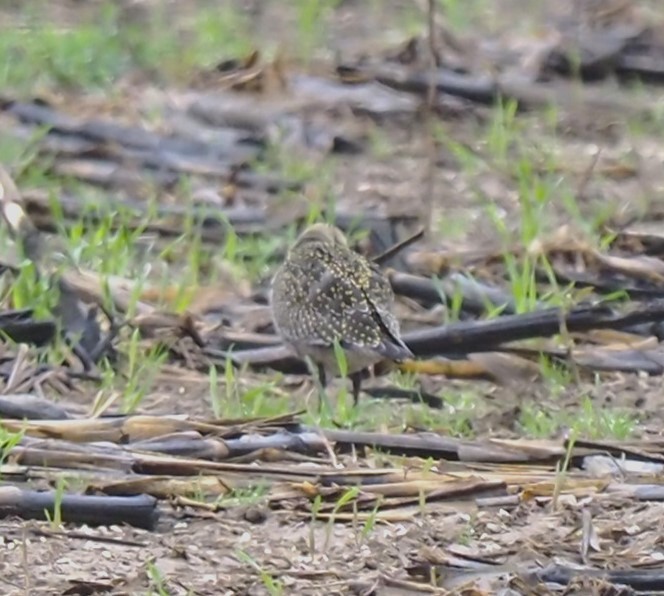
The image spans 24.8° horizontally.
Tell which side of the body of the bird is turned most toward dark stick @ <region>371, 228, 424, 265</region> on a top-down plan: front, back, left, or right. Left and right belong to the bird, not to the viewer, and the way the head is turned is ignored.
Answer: right

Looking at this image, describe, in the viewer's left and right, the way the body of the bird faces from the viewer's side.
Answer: facing away from the viewer and to the left of the viewer
